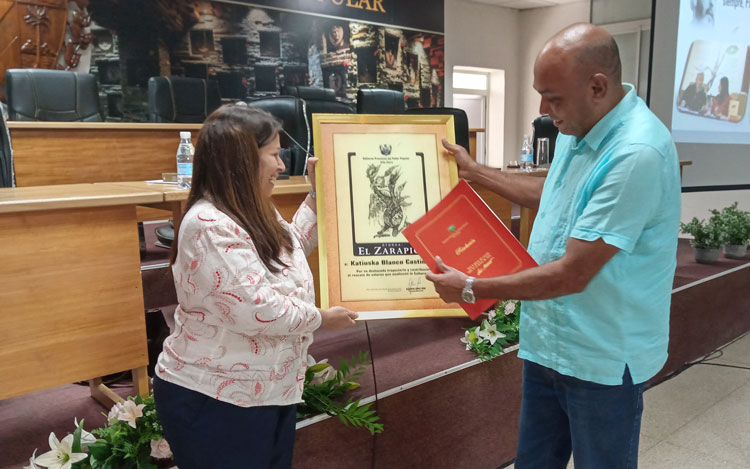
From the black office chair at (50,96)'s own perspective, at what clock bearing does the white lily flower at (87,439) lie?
The white lily flower is roughly at 12 o'clock from the black office chair.

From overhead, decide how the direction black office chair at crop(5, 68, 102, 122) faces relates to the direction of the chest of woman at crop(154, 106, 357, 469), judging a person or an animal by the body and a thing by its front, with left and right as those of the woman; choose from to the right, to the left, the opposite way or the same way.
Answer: to the right

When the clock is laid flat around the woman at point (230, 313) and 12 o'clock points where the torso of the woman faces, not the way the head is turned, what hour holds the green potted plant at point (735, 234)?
The green potted plant is roughly at 11 o'clock from the woman.

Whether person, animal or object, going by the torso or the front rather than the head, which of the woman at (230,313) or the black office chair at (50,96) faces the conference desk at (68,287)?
the black office chair

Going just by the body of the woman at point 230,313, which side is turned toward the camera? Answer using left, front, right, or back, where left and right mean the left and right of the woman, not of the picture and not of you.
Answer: right

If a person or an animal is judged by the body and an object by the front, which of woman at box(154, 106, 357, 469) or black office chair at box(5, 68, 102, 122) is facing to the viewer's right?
the woman

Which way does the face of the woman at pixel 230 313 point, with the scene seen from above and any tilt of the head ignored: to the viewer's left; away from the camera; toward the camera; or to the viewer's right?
to the viewer's right

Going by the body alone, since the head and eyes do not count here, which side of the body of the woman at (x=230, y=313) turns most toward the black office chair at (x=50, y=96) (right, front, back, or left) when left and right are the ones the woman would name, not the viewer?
left

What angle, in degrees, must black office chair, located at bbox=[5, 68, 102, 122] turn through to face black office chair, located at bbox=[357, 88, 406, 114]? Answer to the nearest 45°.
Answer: approximately 45° to its left
